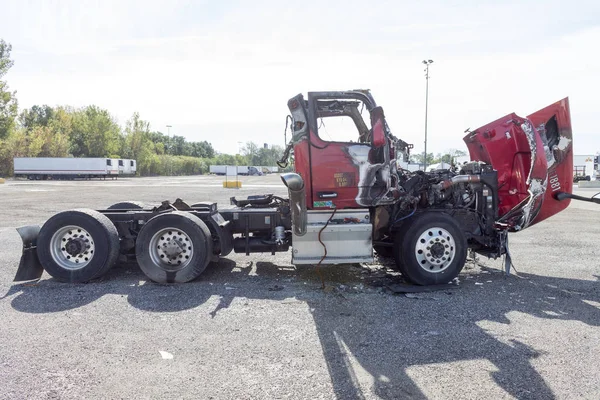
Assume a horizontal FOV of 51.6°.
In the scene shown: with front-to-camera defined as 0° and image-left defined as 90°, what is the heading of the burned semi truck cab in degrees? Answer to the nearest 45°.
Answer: approximately 270°
